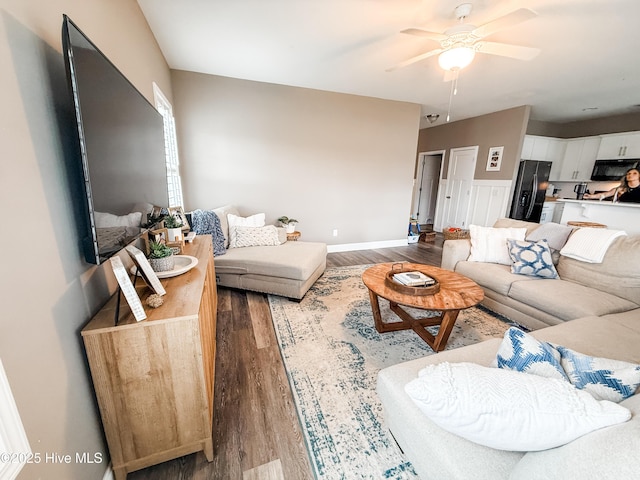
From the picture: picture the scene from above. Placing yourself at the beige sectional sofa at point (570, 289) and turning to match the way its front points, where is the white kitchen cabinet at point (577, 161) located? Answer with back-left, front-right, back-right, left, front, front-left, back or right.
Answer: back-right

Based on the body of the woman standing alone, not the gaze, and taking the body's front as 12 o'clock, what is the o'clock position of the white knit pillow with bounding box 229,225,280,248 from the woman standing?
The white knit pillow is roughly at 1 o'clock from the woman standing.

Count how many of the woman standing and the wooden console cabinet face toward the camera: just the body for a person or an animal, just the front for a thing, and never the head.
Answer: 1

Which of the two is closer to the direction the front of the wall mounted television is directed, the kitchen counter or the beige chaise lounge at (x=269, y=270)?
the kitchen counter

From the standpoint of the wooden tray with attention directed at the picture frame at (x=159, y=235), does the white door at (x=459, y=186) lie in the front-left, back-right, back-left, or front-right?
back-right

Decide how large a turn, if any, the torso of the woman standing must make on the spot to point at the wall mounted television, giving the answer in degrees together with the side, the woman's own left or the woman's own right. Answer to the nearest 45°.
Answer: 0° — they already face it

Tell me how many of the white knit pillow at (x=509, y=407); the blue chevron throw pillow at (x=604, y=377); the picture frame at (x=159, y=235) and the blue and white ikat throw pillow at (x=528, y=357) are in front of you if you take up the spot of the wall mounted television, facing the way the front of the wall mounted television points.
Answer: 3

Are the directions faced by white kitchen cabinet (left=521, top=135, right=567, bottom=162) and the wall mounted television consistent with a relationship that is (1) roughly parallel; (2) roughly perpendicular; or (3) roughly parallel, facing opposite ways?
roughly perpendicular

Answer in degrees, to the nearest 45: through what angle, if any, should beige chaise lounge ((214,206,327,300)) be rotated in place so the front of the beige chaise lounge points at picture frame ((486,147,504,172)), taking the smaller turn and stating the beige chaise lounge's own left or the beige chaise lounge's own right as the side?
approximately 45° to the beige chaise lounge's own left

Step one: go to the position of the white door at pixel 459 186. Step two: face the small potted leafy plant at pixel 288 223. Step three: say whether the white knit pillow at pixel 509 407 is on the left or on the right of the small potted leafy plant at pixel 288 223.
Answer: left
